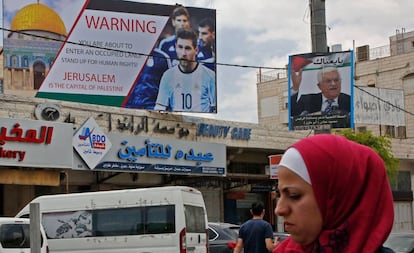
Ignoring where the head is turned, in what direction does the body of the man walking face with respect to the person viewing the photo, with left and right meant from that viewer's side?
facing away from the viewer

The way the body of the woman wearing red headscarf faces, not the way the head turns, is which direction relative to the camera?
to the viewer's left

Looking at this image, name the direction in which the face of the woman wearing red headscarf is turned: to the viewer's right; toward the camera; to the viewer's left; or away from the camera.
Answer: to the viewer's left

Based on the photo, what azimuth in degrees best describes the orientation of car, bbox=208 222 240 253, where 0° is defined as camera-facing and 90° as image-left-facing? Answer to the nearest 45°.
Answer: approximately 135°

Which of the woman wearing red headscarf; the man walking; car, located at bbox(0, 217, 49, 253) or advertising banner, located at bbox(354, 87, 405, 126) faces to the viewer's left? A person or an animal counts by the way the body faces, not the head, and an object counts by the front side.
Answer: the woman wearing red headscarf

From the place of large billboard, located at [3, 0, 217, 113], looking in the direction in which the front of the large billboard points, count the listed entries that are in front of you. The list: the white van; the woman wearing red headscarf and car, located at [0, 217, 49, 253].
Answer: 3

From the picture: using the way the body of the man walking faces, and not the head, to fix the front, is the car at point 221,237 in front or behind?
in front

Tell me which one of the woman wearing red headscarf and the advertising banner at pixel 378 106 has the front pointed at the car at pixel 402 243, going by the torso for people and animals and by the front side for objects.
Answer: the advertising banner

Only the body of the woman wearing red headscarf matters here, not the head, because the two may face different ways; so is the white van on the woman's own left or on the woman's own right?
on the woman's own right

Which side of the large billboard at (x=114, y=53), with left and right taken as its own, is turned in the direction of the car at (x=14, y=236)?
front

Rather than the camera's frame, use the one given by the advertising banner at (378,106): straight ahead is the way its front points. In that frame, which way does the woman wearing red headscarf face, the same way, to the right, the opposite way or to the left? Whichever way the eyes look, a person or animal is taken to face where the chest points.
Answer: to the right
